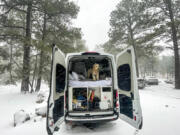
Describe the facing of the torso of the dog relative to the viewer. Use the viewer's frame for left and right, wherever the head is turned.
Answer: facing the viewer and to the right of the viewer

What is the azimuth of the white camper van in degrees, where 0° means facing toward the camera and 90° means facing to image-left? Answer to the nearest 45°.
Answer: approximately 180°
